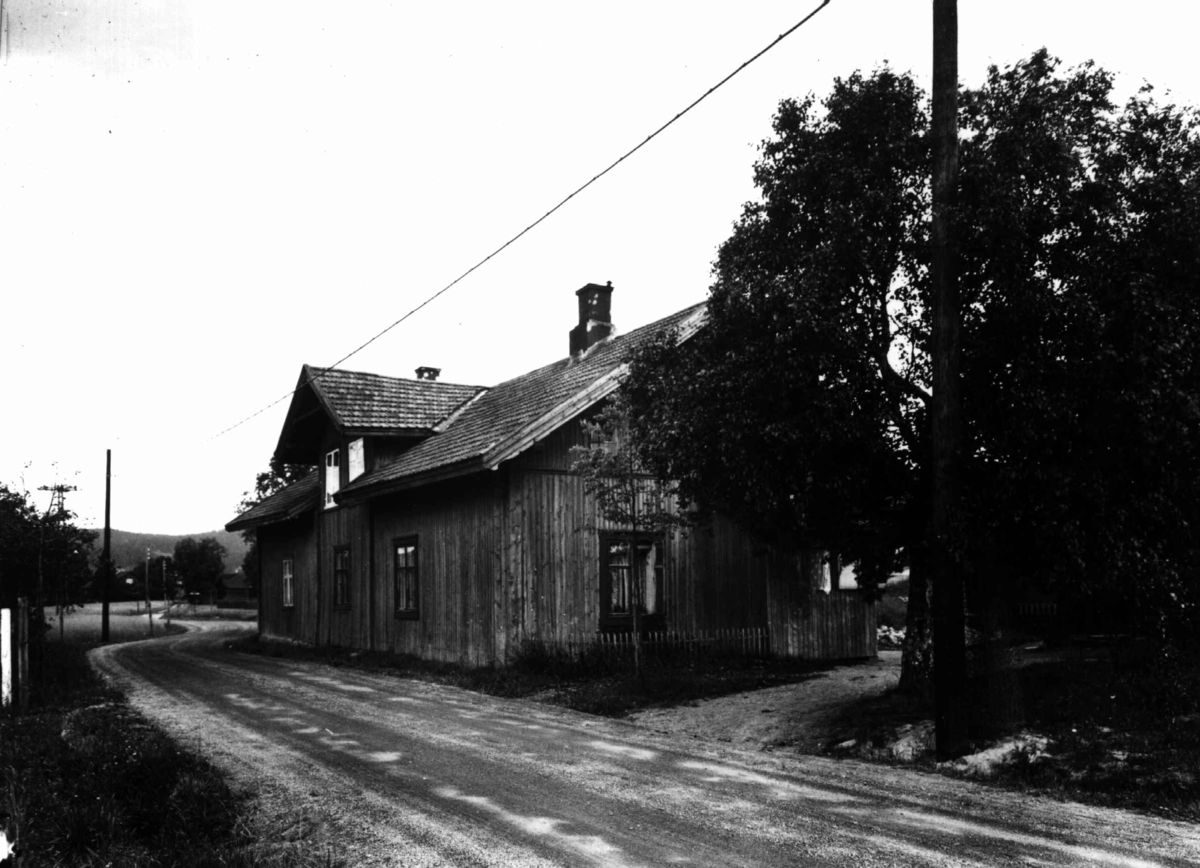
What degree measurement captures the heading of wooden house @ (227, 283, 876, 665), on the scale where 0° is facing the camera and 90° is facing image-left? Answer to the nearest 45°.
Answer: approximately 45°

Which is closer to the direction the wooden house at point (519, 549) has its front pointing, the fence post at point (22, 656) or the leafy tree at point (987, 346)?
the fence post

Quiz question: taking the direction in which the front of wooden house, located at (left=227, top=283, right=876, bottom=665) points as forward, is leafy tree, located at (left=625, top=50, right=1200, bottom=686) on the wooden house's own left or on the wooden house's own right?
on the wooden house's own left

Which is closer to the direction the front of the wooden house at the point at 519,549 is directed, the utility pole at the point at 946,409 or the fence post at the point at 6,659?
the fence post

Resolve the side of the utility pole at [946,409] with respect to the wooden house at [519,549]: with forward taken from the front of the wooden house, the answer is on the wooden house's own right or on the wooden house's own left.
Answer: on the wooden house's own left

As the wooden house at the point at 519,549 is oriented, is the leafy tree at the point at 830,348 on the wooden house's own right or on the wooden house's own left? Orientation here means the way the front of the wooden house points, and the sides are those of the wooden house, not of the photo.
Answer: on the wooden house's own left

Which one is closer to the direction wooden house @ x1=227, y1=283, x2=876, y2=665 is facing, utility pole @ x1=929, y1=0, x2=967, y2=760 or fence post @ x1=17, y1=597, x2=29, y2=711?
the fence post

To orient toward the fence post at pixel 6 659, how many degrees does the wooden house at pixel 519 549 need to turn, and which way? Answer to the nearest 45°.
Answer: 0° — it already faces it

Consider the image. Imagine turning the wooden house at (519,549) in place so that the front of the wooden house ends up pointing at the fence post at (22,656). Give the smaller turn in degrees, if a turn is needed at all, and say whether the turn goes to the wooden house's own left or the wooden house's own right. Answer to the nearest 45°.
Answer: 0° — it already faces it
